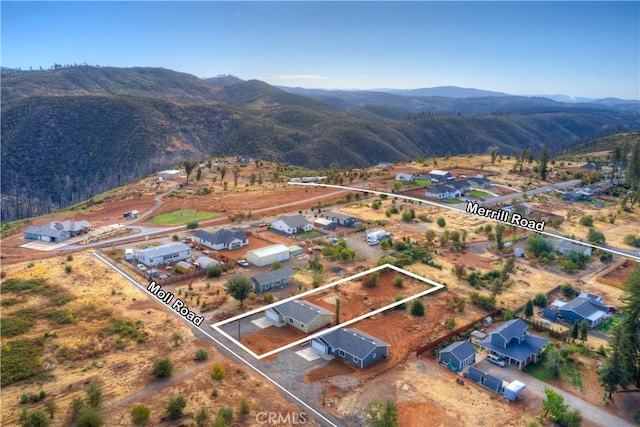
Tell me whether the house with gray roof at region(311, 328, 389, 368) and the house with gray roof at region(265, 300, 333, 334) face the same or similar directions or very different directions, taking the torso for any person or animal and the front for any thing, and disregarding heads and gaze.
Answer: same or similar directions

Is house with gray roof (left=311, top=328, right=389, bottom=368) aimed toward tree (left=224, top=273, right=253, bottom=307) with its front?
no

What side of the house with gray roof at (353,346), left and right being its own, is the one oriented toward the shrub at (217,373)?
front

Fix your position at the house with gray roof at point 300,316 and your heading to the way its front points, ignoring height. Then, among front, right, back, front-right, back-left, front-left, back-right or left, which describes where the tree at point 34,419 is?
front

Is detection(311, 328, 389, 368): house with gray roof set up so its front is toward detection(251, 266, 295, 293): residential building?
no

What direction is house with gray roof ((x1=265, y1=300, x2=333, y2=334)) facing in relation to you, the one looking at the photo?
facing the viewer and to the left of the viewer

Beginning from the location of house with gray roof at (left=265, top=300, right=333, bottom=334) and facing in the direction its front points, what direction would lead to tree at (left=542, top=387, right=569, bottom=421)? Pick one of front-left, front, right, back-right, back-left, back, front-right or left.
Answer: left

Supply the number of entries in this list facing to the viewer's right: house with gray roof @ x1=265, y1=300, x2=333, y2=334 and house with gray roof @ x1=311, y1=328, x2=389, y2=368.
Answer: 0

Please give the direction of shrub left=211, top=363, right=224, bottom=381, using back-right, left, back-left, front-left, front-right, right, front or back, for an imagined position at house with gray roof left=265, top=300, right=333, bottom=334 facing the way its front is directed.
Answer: front

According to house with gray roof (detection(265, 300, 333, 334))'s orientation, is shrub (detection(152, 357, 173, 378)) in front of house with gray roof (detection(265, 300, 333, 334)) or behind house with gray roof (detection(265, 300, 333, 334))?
in front

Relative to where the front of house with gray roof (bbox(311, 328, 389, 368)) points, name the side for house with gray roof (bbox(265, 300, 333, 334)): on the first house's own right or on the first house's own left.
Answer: on the first house's own right

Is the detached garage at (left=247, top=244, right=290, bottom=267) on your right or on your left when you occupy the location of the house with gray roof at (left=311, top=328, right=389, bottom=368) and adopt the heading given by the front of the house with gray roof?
on your right

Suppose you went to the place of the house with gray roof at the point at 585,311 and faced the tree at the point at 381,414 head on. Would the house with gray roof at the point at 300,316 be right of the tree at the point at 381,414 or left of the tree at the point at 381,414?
right

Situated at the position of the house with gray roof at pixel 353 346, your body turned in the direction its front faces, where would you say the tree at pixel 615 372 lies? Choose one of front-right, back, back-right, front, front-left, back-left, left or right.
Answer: back-left

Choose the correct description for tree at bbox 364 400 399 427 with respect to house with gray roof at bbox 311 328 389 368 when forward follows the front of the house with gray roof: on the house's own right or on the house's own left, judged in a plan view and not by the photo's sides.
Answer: on the house's own left

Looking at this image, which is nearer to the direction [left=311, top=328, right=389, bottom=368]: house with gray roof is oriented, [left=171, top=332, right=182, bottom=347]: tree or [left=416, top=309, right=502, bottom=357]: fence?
the tree

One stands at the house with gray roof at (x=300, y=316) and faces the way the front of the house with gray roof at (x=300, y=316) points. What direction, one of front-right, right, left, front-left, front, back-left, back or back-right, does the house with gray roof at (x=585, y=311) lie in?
back-left

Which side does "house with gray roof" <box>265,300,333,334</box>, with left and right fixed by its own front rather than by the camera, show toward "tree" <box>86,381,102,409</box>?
front

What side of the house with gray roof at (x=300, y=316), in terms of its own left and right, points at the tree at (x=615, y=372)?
left
